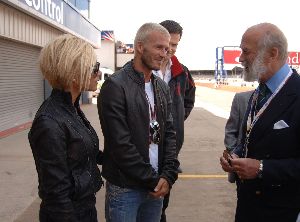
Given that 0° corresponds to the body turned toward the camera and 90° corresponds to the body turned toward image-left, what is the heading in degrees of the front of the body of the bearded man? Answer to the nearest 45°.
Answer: approximately 45°

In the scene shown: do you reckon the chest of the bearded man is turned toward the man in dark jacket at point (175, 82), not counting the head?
no

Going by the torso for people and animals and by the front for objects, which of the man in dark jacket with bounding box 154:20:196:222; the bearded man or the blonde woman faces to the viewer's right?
the blonde woman

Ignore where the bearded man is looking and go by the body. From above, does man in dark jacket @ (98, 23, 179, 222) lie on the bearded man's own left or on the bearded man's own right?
on the bearded man's own right

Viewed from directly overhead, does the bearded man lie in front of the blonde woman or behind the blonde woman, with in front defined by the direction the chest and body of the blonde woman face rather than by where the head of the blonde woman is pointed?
in front

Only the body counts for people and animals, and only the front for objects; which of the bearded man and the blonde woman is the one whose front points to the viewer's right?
the blonde woman

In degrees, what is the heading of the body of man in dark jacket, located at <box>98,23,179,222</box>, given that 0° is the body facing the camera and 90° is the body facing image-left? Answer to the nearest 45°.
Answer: approximately 315°

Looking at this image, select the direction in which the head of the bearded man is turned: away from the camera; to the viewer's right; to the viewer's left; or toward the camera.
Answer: to the viewer's left

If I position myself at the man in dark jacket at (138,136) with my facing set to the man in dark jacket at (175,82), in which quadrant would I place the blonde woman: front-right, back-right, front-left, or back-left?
back-left

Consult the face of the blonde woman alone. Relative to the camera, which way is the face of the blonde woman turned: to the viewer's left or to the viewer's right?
to the viewer's right

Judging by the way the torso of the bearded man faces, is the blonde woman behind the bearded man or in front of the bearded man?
in front

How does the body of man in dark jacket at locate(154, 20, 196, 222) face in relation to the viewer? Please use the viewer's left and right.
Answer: facing the viewer and to the left of the viewer

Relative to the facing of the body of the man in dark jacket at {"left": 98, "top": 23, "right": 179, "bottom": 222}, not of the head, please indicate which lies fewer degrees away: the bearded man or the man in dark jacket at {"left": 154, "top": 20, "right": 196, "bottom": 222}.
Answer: the bearded man

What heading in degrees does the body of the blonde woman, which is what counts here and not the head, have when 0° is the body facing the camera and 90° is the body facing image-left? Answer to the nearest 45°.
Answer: approximately 270°
